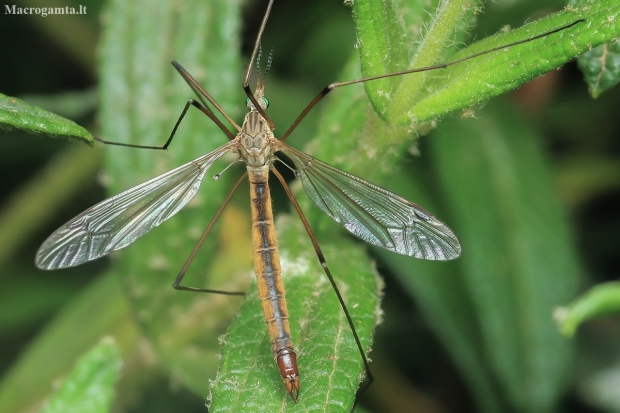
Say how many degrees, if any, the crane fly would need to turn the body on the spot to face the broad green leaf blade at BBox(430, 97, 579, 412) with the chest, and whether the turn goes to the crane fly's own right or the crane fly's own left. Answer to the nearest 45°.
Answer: approximately 45° to the crane fly's own right

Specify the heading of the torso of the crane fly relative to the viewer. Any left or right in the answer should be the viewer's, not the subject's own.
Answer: facing away from the viewer

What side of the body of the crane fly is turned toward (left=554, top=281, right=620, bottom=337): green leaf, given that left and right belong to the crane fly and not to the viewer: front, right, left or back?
right

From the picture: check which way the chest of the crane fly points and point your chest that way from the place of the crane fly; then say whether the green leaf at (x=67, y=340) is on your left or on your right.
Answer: on your left

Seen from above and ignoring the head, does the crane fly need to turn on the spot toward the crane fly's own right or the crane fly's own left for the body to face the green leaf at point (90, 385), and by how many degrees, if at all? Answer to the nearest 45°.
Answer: approximately 90° to the crane fly's own left
